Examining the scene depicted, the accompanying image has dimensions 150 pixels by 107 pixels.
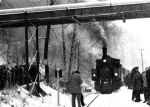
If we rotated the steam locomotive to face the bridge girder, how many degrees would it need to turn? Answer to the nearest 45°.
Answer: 0° — it already faces it

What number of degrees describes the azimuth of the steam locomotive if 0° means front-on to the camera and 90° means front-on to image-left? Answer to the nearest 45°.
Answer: approximately 0°
